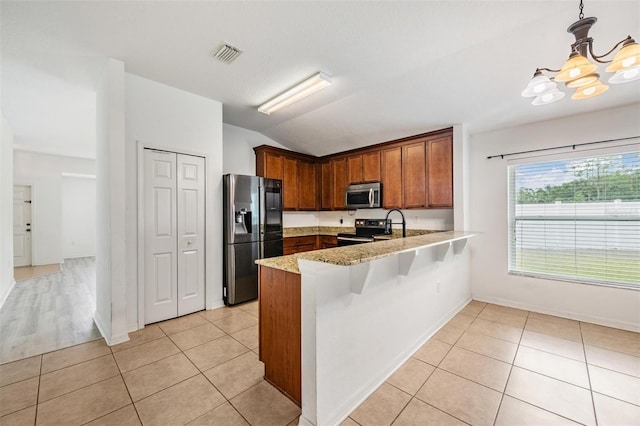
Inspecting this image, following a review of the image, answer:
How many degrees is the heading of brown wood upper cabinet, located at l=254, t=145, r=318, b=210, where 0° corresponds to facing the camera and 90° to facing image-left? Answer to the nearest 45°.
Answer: approximately 315°

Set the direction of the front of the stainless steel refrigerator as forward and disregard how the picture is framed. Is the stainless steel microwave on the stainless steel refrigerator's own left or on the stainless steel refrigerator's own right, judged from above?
on the stainless steel refrigerator's own left

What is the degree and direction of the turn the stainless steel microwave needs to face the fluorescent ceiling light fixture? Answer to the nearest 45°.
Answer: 0° — it already faces it

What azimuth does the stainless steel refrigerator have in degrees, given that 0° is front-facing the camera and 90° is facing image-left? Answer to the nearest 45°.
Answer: approximately 315°

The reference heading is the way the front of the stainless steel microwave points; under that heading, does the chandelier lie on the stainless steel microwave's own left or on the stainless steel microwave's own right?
on the stainless steel microwave's own left
